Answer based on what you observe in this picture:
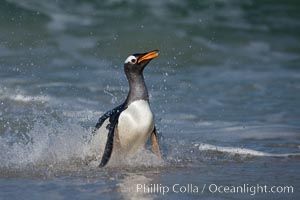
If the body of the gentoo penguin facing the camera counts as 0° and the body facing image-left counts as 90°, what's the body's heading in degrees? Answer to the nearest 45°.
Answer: approximately 315°
